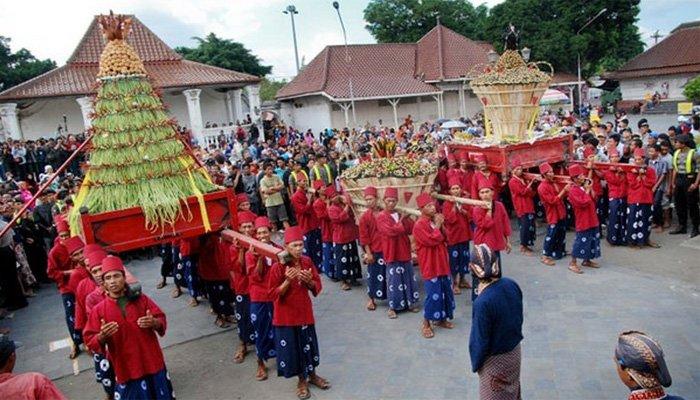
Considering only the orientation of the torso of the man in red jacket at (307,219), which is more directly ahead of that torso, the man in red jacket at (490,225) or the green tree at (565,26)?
the man in red jacket

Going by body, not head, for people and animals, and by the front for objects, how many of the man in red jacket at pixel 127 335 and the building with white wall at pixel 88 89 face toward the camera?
2

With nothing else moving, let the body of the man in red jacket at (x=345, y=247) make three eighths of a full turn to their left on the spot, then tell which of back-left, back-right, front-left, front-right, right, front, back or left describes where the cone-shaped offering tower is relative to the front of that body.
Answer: back-left

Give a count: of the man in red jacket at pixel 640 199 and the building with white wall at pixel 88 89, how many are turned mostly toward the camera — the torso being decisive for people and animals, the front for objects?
2

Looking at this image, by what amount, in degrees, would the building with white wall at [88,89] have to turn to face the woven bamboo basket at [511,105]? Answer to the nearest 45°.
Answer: approximately 45° to its left

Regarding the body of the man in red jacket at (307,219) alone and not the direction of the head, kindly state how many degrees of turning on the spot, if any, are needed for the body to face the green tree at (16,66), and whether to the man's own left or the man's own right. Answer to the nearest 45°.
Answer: approximately 180°

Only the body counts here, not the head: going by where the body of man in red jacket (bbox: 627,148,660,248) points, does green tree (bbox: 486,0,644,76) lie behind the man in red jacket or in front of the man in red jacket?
behind

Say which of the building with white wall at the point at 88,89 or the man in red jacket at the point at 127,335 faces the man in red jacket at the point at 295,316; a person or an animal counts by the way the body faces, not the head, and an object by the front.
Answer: the building with white wall

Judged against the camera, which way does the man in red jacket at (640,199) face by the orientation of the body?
toward the camera
